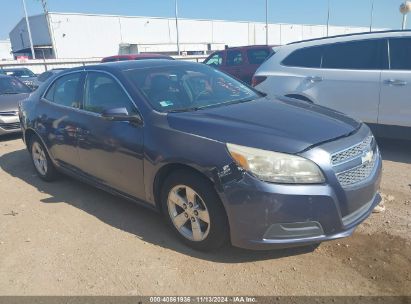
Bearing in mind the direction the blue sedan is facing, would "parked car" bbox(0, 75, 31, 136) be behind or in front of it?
behind

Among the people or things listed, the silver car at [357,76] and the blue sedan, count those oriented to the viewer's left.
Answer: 0

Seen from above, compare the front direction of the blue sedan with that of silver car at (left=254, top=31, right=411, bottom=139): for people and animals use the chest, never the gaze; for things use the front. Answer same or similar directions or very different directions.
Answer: same or similar directions

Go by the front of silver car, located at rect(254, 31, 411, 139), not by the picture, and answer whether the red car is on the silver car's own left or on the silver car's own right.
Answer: on the silver car's own left

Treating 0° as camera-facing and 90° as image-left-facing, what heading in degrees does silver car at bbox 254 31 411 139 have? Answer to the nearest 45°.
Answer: approximately 270°

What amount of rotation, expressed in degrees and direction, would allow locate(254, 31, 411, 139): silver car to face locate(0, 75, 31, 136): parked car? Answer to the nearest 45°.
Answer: approximately 180°

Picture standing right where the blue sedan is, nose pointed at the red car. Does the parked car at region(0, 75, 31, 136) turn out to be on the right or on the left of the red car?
left

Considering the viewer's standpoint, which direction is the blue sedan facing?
facing the viewer and to the right of the viewer

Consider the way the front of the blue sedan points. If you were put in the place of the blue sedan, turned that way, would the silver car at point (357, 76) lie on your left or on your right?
on your left

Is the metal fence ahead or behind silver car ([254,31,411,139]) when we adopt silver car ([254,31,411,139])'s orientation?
behind
